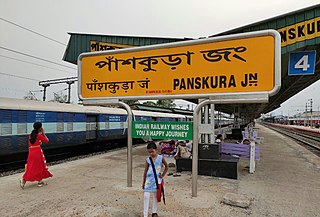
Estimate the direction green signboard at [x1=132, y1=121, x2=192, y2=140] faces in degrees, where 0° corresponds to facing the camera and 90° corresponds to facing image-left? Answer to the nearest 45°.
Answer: approximately 0°

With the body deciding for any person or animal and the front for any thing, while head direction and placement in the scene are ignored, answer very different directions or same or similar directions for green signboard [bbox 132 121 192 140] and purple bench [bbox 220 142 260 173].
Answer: very different directions

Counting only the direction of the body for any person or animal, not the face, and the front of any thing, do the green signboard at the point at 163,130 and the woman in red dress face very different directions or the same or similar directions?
very different directions
